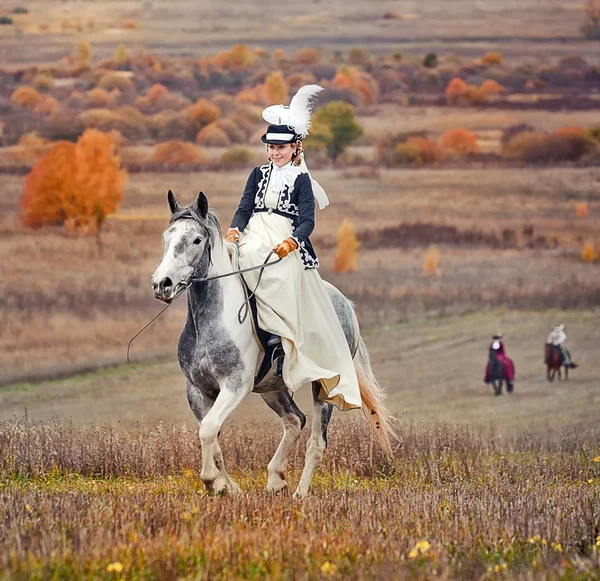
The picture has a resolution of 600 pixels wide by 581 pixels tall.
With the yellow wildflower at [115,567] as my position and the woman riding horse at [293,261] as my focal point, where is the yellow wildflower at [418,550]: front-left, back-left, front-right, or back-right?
front-right

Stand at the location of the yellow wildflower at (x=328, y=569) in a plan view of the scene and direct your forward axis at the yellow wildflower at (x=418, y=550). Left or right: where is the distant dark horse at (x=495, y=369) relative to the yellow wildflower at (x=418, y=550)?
left

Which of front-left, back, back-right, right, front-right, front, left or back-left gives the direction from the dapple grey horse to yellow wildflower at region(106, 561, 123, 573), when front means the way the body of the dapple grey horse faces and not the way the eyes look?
front-left

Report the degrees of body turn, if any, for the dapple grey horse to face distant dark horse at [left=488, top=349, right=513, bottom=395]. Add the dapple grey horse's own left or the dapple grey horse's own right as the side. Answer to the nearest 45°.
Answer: approximately 135° to the dapple grey horse's own right

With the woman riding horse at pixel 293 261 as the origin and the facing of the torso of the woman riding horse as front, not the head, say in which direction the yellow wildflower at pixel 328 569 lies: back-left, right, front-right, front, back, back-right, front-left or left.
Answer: front-left

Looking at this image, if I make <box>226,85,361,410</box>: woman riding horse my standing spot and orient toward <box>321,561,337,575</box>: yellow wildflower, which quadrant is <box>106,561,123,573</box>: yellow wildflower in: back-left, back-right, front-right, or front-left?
front-right

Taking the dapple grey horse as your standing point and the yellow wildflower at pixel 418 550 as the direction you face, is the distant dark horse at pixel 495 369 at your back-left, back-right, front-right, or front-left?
back-left

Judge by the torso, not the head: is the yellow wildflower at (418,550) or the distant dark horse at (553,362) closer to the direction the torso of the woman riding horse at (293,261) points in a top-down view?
the yellow wildflower

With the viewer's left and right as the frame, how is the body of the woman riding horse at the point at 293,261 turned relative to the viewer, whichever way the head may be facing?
facing the viewer and to the left of the viewer

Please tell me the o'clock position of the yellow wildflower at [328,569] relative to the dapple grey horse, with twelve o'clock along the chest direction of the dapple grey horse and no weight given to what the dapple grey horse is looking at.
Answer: The yellow wildflower is roughly at 10 o'clock from the dapple grey horse.

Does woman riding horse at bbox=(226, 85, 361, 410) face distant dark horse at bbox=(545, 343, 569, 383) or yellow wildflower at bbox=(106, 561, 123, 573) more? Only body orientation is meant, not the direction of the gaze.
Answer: the yellow wildflower
